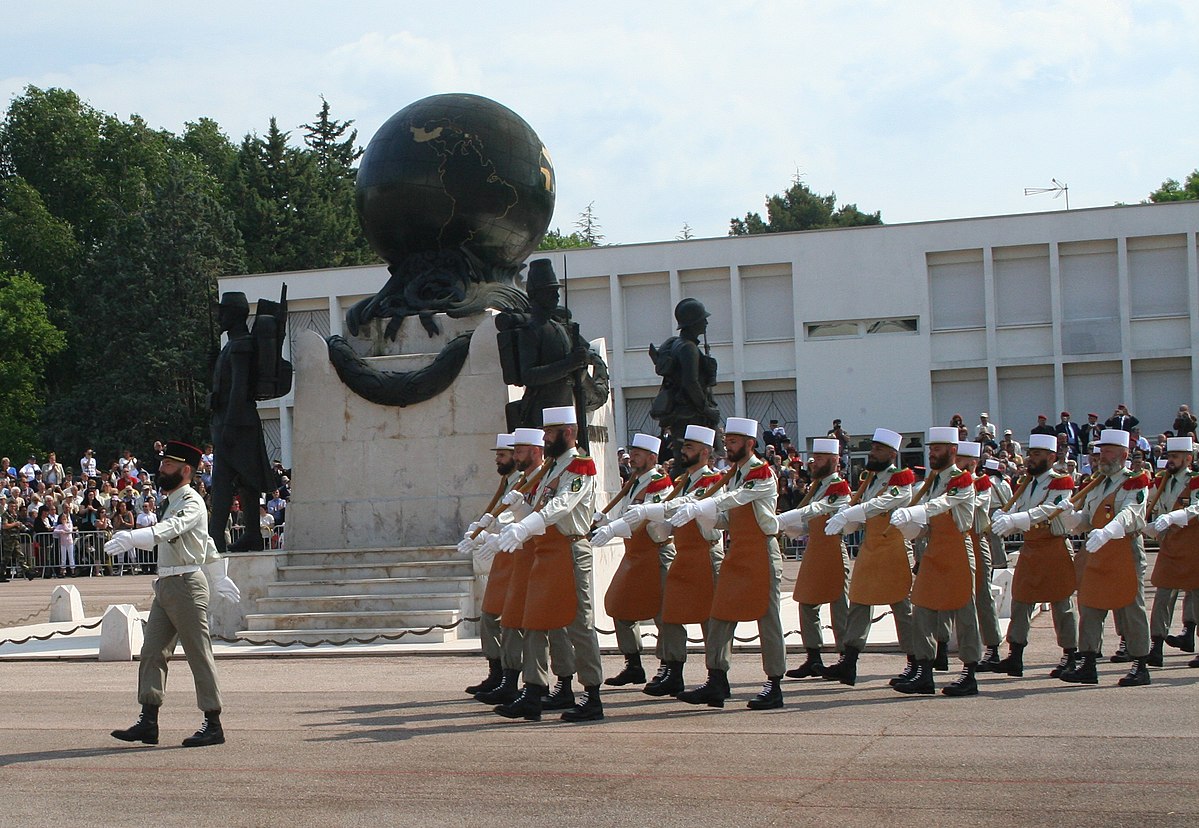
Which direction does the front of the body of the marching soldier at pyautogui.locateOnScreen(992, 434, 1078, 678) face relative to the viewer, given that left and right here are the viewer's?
facing the viewer and to the left of the viewer

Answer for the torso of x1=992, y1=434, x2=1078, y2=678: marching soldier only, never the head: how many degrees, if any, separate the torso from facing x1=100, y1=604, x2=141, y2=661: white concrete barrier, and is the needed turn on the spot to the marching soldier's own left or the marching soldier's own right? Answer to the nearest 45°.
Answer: approximately 45° to the marching soldier's own right

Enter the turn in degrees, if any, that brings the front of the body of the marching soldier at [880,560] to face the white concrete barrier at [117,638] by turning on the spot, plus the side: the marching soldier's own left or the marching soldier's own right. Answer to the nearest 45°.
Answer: approximately 45° to the marching soldier's own right

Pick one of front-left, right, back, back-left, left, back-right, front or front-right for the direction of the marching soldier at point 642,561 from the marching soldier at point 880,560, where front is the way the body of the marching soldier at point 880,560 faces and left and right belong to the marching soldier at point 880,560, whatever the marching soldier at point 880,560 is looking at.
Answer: front-right

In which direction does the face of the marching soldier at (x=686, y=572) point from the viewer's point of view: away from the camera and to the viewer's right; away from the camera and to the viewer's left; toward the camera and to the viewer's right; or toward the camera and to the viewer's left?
toward the camera and to the viewer's left

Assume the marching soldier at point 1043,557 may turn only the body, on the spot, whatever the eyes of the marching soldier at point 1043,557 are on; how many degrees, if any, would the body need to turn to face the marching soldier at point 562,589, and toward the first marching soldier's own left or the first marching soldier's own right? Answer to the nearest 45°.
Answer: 0° — they already face them

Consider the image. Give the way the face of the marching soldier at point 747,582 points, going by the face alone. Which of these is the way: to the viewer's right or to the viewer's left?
to the viewer's left

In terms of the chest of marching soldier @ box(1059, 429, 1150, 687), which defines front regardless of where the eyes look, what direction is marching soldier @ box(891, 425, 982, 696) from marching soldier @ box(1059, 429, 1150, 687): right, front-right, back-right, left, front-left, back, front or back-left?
front

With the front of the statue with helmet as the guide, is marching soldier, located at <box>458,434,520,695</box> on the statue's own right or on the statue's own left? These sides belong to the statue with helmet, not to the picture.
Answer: on the statue's own right

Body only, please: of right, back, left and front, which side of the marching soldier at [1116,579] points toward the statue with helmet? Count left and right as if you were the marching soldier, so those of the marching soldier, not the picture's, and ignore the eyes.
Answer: right
